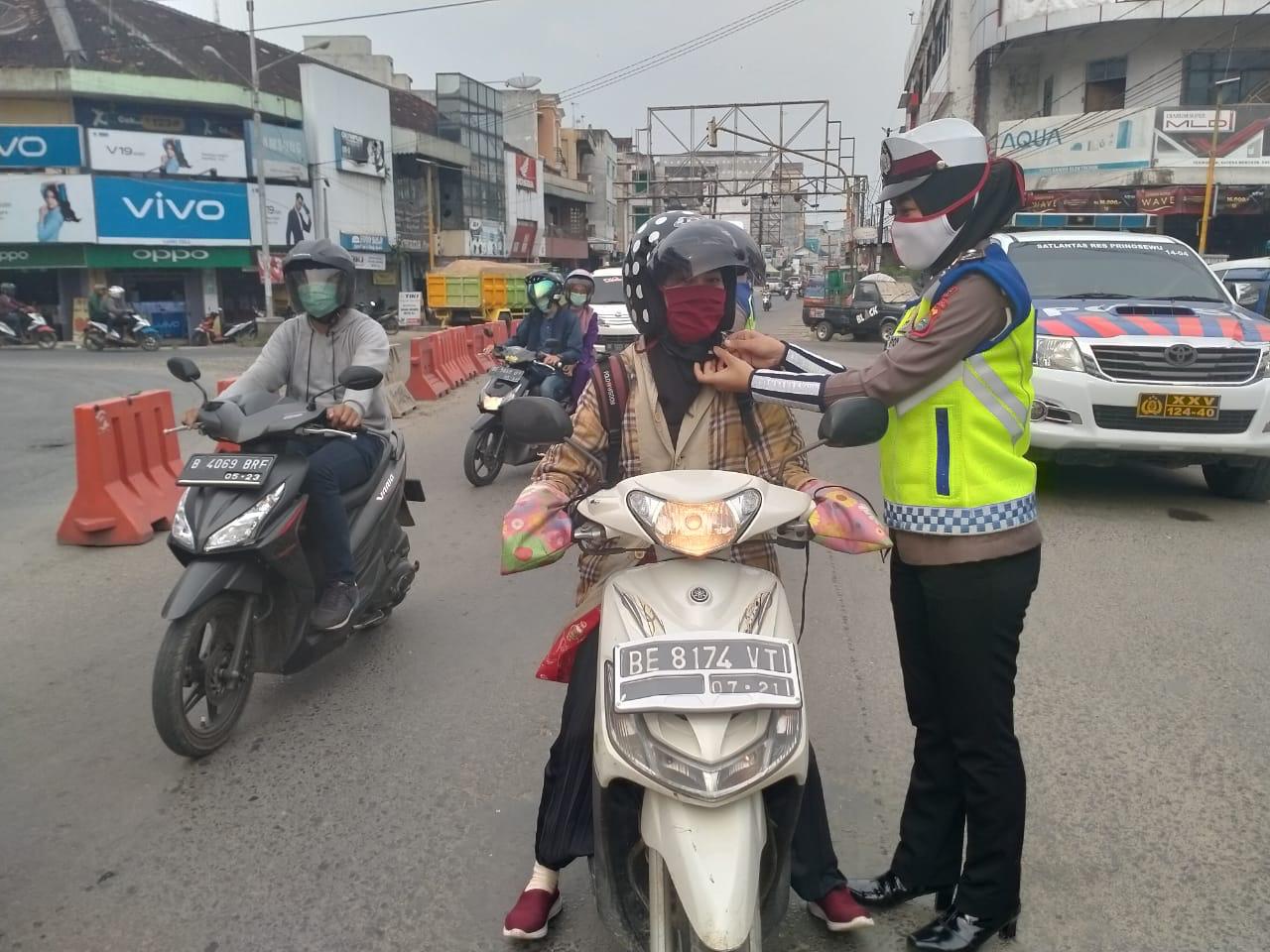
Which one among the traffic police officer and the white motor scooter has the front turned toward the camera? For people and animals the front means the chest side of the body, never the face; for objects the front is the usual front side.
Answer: the white motor scooter

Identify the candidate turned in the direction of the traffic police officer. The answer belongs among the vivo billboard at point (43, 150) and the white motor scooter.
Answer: the vivo billboard

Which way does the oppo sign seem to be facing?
toward the camera

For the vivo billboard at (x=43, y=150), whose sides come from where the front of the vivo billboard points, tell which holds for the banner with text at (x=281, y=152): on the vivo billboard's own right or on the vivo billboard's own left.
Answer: on the vivo billboard's own left

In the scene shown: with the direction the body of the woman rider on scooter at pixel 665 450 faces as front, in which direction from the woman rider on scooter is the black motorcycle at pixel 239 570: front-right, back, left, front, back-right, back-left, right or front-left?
back-right

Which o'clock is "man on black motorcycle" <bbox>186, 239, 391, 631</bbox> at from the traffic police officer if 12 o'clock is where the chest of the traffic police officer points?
The man on black motorcycle is roughly at 1 o'clock from the traffic police officer.

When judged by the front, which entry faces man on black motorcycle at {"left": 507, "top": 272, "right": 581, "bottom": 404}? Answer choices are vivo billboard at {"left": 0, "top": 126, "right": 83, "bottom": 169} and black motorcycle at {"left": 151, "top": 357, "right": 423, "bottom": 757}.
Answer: the vivo billboard

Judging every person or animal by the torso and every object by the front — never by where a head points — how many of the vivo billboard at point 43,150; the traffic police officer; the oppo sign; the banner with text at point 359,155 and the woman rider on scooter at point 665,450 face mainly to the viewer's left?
1

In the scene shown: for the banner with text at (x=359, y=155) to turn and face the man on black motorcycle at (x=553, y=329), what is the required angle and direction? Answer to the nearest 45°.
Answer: approximately 45° to its right

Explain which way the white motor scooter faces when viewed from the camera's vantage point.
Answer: facing the viewer

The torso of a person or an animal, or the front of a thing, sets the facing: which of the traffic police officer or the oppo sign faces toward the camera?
the oppo sign

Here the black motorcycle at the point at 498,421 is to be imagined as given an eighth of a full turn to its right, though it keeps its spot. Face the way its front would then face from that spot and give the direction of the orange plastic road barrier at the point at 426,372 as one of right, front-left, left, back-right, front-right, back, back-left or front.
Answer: right

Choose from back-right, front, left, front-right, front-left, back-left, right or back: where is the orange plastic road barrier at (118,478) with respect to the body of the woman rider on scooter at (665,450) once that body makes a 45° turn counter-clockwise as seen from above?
back

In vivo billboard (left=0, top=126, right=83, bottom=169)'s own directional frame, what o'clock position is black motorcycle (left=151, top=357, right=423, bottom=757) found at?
The black motorcycle is roughly at 12 o'clock from the vivo billboard.

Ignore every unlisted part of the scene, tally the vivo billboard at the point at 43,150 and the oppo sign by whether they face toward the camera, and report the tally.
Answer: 2

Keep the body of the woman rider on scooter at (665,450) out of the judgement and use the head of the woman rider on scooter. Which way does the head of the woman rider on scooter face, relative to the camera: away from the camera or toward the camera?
toward the camera

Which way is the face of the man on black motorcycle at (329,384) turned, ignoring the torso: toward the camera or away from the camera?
toward the camera
